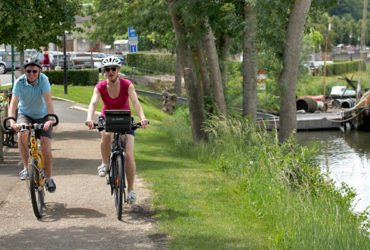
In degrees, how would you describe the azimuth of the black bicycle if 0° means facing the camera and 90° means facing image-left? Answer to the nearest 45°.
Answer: approximately 0°

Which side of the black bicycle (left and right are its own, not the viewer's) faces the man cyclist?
right

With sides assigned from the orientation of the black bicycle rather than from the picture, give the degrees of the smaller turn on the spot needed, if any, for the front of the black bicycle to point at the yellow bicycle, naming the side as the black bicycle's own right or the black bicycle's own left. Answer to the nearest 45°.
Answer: approximately 90° to the black bicycle's own right

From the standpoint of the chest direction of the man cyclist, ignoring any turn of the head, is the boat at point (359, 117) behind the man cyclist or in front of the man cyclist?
behind

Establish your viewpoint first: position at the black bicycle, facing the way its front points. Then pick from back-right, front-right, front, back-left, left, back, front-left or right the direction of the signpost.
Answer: back

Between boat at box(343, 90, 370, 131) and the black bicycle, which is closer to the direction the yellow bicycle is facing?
the black bicycle

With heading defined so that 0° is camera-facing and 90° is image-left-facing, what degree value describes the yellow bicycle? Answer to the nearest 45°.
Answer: approximately 0°

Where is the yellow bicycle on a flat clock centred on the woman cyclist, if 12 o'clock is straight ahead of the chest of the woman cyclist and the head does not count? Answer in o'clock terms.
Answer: The yellow bicycle is roughly at 3 o'clock from the woman cyclist.

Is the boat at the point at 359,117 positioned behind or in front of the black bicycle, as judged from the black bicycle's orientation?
behind

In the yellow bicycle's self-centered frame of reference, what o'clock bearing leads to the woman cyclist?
The woman cyclist is roughly at 9 o'clock from the yellow bicycle.

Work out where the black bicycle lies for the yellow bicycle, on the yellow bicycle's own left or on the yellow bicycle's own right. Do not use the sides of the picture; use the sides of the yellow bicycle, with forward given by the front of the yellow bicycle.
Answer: on the yellow bicycle's own left
